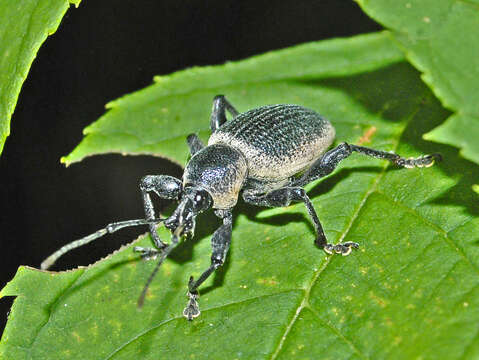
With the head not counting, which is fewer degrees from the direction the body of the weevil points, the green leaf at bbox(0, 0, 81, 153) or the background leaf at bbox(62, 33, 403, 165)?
the green leaf

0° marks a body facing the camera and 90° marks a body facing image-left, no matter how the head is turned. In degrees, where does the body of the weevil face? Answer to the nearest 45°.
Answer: approximately 45°

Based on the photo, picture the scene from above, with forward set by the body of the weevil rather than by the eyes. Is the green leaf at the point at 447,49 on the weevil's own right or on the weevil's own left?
on the weevil's own left

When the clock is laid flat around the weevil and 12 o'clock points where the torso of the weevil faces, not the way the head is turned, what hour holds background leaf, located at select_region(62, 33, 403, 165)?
The background leaf is roughly at 4 o'clock from the weevil.
